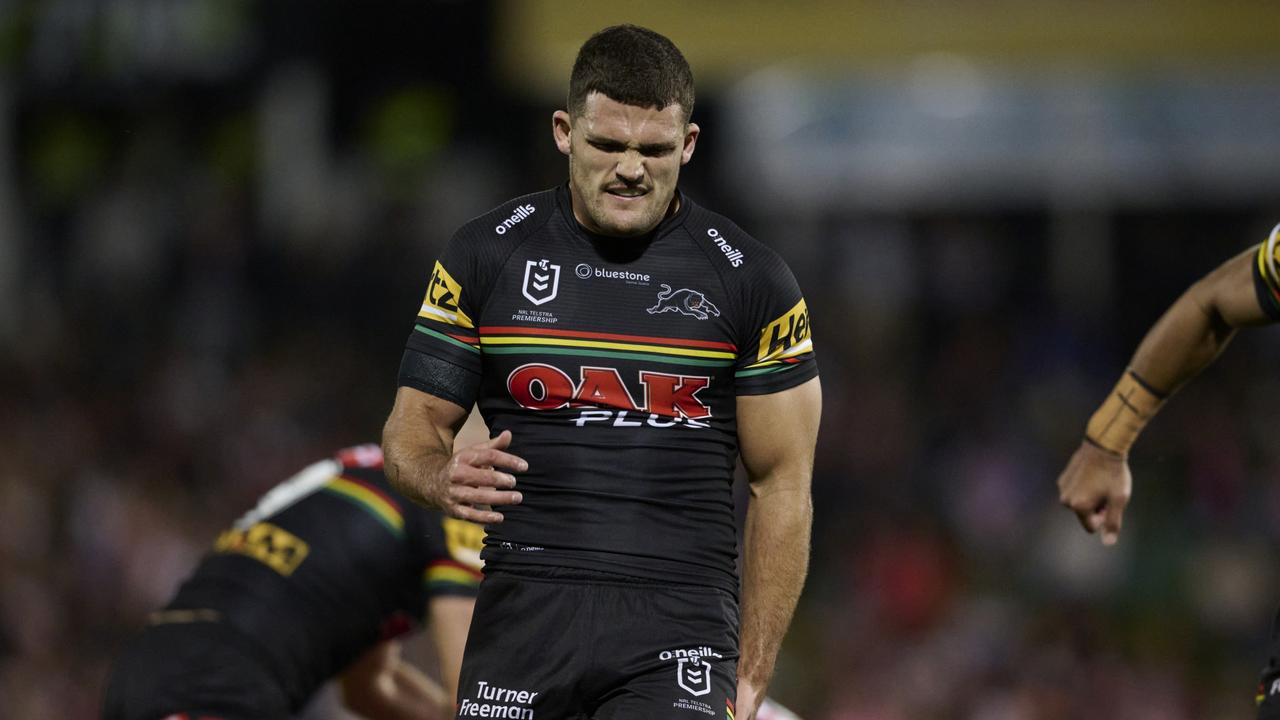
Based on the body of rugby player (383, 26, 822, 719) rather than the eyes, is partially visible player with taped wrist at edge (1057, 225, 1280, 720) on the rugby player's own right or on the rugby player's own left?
on the rugby player's own left

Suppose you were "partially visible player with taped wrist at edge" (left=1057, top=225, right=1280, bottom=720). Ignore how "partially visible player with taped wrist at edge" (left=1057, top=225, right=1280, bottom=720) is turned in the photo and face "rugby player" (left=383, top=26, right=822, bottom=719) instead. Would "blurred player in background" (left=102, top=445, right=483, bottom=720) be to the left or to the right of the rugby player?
right

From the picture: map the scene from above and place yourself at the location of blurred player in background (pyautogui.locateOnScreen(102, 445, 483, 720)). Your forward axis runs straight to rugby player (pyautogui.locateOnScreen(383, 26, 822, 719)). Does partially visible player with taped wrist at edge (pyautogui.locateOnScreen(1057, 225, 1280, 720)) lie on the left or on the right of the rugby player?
left

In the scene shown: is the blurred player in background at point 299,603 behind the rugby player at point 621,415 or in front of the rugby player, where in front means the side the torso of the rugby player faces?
behind

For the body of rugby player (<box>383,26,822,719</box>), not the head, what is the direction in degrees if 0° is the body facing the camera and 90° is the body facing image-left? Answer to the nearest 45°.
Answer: approximately 0°
